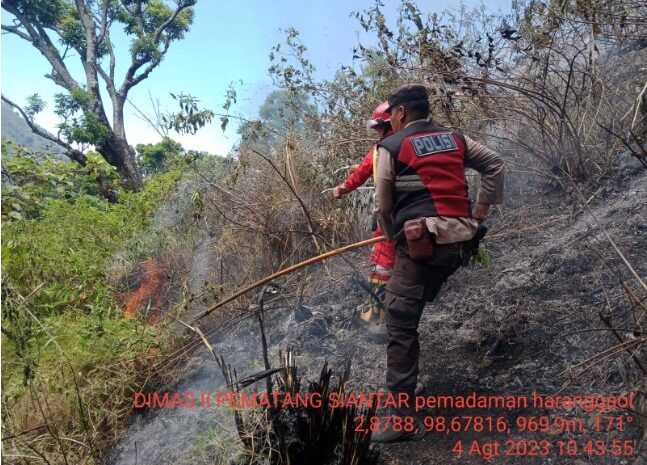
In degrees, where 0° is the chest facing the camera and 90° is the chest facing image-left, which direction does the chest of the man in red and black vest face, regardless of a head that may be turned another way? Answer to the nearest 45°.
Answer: approximately 135°

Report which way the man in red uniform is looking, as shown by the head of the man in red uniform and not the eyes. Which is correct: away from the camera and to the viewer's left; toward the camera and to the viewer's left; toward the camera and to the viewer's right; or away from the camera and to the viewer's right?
away from the camera and to the viewer's left

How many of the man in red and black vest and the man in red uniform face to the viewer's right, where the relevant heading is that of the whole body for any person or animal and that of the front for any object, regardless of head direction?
0

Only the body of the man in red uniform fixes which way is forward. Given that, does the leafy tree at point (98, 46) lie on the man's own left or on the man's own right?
on the man's own right

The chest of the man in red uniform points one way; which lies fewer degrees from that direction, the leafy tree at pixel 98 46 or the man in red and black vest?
the leafy tree

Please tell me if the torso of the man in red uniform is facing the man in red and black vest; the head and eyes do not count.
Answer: no

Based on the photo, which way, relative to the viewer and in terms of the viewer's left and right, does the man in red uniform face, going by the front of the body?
facing to the left of the viewer

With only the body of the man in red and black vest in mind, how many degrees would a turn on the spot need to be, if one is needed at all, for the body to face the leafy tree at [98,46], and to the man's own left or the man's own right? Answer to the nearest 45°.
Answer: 0° — they already face it

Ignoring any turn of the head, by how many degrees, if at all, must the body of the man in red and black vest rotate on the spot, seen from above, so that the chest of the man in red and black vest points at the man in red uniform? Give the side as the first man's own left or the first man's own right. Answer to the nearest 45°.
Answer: approximately 45° to the first man's own right
